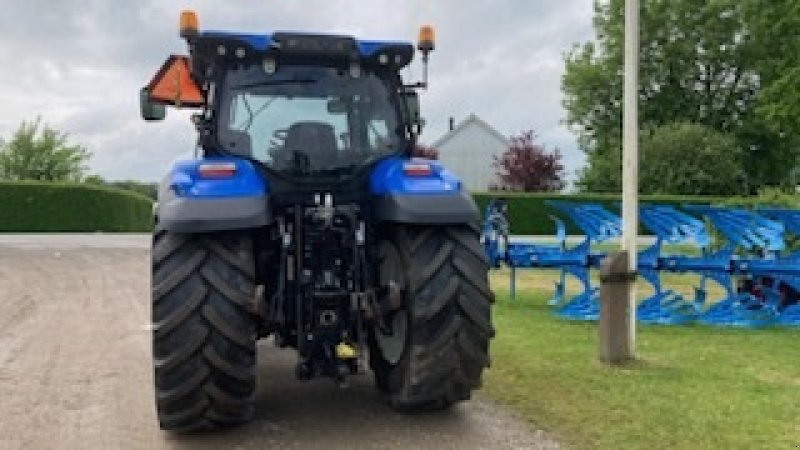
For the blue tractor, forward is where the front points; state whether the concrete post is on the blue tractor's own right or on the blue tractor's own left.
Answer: on the blue tractor's own right

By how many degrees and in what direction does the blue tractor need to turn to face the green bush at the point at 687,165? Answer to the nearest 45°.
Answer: approximately 45° to its right

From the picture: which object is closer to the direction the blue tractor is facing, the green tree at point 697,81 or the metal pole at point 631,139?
the green tree

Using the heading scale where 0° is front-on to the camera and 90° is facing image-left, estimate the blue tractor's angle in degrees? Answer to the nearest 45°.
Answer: approximately 180°

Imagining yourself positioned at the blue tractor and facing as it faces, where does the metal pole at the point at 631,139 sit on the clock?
The metal pole is roughly at 2 o'clock from the blue tractor.

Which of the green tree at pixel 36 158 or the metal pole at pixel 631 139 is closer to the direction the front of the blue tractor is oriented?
the green tree

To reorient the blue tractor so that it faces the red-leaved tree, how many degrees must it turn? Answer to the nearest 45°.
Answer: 0° — it already faces it
